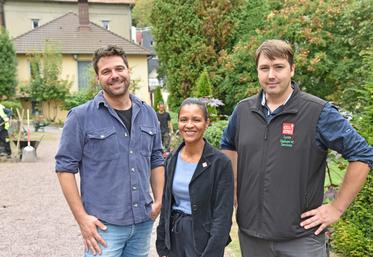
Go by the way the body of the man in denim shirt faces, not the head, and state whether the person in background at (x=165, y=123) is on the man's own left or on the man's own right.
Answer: on the man's own left

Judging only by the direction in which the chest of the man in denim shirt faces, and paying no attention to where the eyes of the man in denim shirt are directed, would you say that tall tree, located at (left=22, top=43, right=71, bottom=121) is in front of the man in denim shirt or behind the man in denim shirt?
behind

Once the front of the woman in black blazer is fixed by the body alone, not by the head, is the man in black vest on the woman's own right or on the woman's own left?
on the woman's own left

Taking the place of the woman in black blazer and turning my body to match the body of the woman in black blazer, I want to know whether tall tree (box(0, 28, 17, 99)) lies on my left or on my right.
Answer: on my right

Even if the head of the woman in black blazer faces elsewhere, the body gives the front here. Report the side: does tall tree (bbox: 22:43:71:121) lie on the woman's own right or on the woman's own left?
on the woman's own right

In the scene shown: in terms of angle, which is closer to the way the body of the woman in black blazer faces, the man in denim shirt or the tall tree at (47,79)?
the man in denim shirt

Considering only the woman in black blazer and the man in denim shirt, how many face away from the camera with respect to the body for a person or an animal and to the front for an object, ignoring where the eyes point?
0

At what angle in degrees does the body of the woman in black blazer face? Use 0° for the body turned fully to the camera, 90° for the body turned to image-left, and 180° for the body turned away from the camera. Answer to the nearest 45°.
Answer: approximately 45°

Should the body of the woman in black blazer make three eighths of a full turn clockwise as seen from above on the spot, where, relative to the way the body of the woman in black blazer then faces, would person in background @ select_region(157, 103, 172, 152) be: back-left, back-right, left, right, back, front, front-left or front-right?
front

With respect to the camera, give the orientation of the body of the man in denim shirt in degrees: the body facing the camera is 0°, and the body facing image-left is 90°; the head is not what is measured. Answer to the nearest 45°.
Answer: approximately 315°

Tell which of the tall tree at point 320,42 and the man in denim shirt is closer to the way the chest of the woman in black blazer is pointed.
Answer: the man in denim shirt
